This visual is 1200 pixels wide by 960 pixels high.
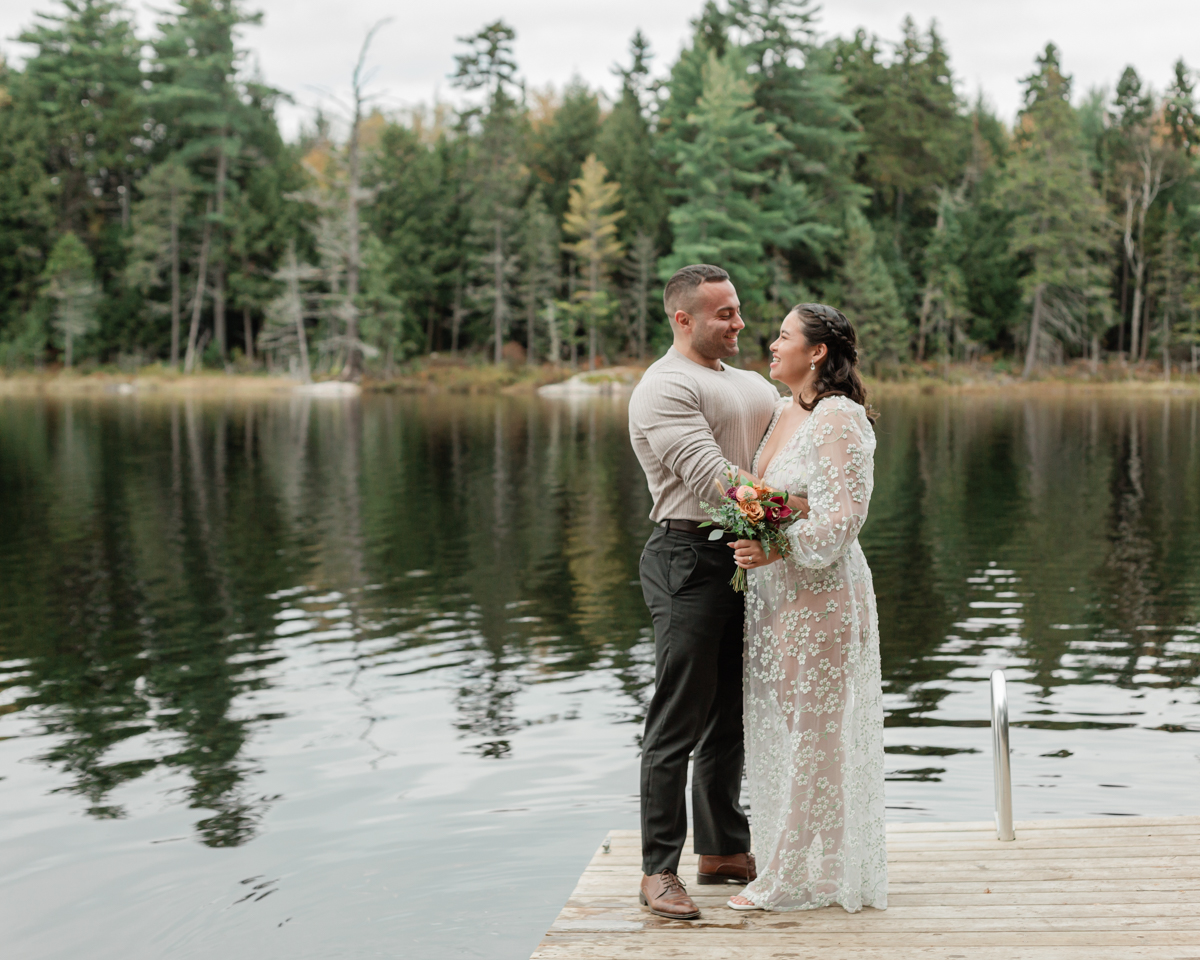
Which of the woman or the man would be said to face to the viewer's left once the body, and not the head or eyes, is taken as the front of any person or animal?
the woman

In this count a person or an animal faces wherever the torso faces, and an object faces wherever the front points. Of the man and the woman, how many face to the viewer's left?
1

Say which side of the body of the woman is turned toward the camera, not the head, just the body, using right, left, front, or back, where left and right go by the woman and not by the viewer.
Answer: left

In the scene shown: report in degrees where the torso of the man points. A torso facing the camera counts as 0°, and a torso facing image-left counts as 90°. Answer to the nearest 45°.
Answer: approximately 315°

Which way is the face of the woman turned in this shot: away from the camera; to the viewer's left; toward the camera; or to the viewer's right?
to the viewer's left
